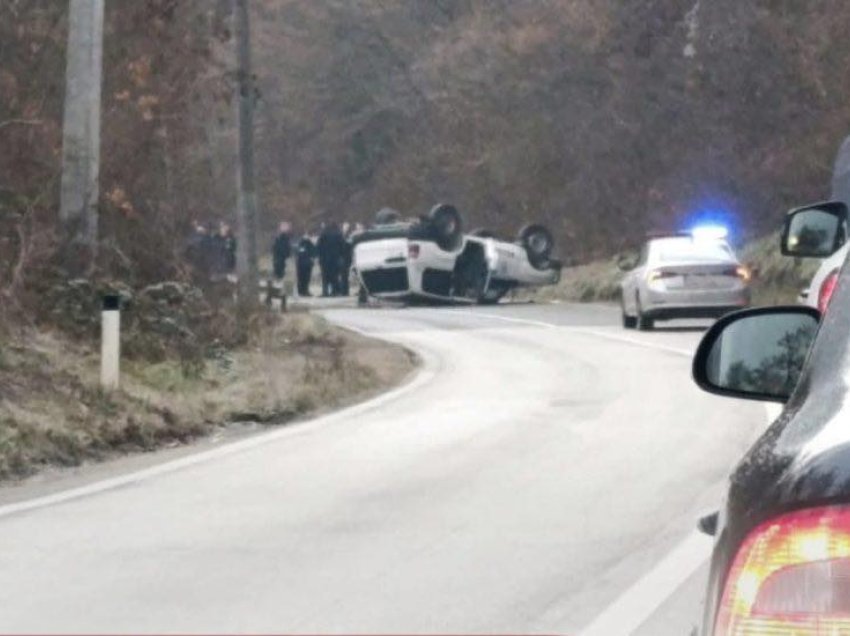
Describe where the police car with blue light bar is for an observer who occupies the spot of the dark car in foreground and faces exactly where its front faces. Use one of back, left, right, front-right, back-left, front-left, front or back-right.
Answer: front

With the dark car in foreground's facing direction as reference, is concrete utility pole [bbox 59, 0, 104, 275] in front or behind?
in front

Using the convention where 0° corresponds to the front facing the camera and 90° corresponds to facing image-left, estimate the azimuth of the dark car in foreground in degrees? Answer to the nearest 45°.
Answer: approximately 180°

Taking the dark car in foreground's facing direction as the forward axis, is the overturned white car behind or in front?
in front
